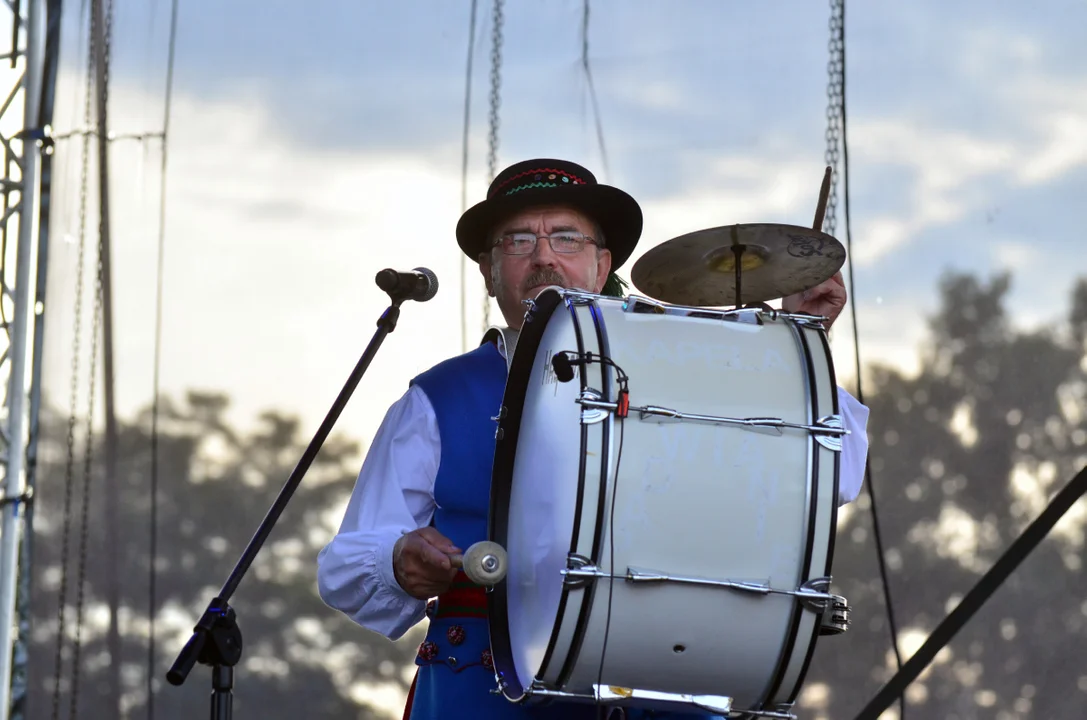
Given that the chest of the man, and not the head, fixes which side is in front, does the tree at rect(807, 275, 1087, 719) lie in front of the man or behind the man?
behind

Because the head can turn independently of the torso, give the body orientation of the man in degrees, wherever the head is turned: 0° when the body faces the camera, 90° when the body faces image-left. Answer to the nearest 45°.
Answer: approximately 0°

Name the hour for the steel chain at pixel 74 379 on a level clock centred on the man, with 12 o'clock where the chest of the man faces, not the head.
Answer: The steel chain is roughly at 5 o'clock from the man.

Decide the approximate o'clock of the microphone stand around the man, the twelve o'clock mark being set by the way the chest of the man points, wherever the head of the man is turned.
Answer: The microphone stand is roughly at 2 o'clock from the man.

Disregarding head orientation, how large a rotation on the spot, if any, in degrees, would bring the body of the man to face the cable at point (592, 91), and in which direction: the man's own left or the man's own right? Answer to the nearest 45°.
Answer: approximately 180°

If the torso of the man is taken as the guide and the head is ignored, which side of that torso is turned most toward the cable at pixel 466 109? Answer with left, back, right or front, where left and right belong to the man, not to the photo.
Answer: back

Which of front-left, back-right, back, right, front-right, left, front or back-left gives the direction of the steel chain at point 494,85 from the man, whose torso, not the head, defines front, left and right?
back

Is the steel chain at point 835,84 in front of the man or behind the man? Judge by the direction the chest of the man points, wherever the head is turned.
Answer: behind
